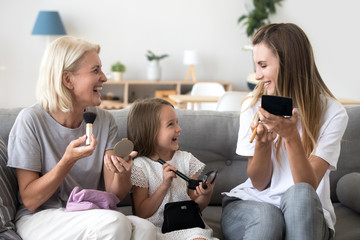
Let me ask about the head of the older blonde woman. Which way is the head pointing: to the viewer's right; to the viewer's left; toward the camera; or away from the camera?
to the viewer's right

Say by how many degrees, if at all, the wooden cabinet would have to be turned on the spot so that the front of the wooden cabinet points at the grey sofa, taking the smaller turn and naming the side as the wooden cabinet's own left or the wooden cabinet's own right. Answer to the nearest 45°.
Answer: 0° — it already faces it

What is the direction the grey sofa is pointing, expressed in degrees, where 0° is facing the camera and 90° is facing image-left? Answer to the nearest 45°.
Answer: approximately 0°

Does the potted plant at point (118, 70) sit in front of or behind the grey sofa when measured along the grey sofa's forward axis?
behind

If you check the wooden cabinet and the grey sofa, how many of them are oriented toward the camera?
2

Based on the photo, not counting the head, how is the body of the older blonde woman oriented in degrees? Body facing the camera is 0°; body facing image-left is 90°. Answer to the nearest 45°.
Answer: approximately 315°

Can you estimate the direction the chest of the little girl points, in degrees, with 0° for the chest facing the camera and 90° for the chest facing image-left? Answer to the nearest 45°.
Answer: approximately 315°

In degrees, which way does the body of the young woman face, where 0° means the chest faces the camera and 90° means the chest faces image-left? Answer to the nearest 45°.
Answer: approximately 45°
